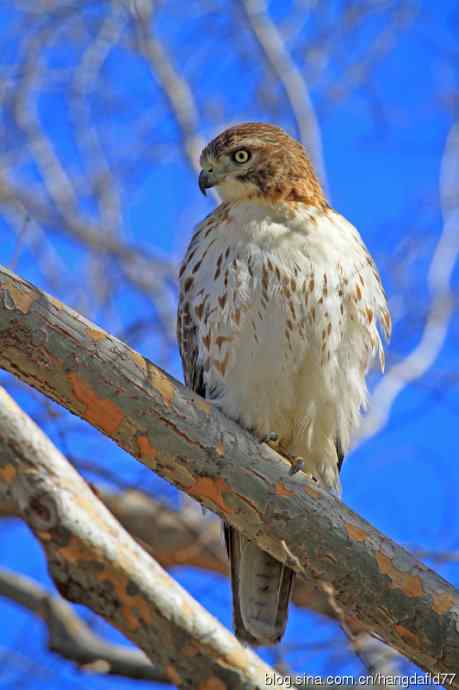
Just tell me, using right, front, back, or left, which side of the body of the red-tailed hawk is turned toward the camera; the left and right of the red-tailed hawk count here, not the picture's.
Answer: front

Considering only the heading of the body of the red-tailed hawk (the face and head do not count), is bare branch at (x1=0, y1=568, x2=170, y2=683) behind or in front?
behind
